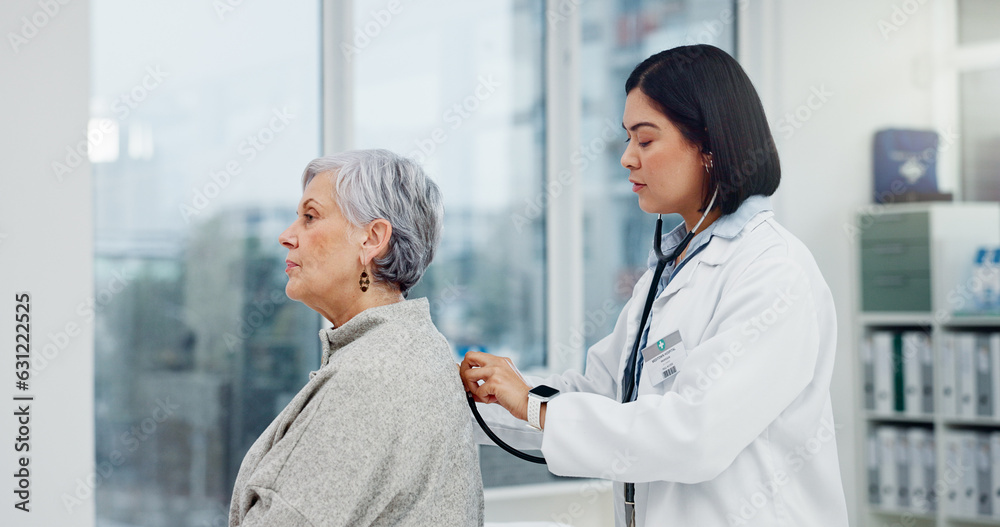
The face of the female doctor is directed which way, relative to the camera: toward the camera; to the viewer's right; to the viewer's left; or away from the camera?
to the viewer's left

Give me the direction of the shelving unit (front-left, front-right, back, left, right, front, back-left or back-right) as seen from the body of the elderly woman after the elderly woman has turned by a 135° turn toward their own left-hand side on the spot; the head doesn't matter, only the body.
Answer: left

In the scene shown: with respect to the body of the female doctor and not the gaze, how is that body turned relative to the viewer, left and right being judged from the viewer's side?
facing to the left of the viewer

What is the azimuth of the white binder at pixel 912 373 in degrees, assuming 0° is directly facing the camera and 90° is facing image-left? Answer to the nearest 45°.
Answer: approximately 0°

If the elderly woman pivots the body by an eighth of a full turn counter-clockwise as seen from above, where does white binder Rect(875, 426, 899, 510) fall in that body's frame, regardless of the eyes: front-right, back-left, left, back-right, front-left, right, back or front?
back

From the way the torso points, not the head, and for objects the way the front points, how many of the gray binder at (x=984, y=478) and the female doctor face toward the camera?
1

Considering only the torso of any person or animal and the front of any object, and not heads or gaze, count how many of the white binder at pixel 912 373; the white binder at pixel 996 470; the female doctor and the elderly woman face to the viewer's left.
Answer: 2

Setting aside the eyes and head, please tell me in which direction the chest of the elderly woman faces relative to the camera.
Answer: to the viewer's left
